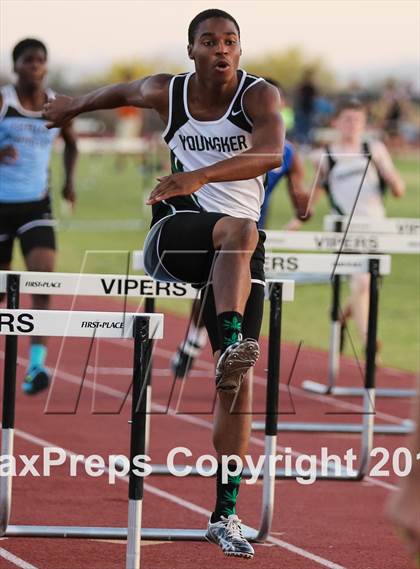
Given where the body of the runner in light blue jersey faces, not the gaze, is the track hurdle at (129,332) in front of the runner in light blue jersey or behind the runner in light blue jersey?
in front

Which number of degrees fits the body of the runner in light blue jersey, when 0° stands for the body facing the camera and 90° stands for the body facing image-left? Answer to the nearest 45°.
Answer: approximately 0°

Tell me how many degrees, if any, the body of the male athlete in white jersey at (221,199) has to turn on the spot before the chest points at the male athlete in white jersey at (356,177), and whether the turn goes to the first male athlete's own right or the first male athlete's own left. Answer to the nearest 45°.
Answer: approximately 180°

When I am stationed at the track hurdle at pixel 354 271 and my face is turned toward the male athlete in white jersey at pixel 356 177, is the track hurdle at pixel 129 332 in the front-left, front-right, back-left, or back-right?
back-left

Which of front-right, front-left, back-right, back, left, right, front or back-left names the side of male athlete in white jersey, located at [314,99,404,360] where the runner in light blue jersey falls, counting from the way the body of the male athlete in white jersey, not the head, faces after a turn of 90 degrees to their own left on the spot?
back-right

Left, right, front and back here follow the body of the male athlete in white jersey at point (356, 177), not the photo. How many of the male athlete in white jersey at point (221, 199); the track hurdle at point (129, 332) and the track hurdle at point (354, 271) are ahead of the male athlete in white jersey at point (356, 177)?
3

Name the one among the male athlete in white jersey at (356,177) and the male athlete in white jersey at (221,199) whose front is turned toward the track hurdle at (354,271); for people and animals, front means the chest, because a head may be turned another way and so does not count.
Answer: the male athlete in white jersey at (356,177)

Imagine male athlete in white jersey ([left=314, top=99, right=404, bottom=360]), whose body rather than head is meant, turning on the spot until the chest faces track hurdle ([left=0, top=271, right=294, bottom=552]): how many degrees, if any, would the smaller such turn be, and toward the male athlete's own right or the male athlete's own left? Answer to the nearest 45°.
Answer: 0° — they already face it

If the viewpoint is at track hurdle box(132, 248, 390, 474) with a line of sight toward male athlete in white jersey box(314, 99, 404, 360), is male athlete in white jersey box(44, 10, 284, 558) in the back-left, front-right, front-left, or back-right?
back-left
